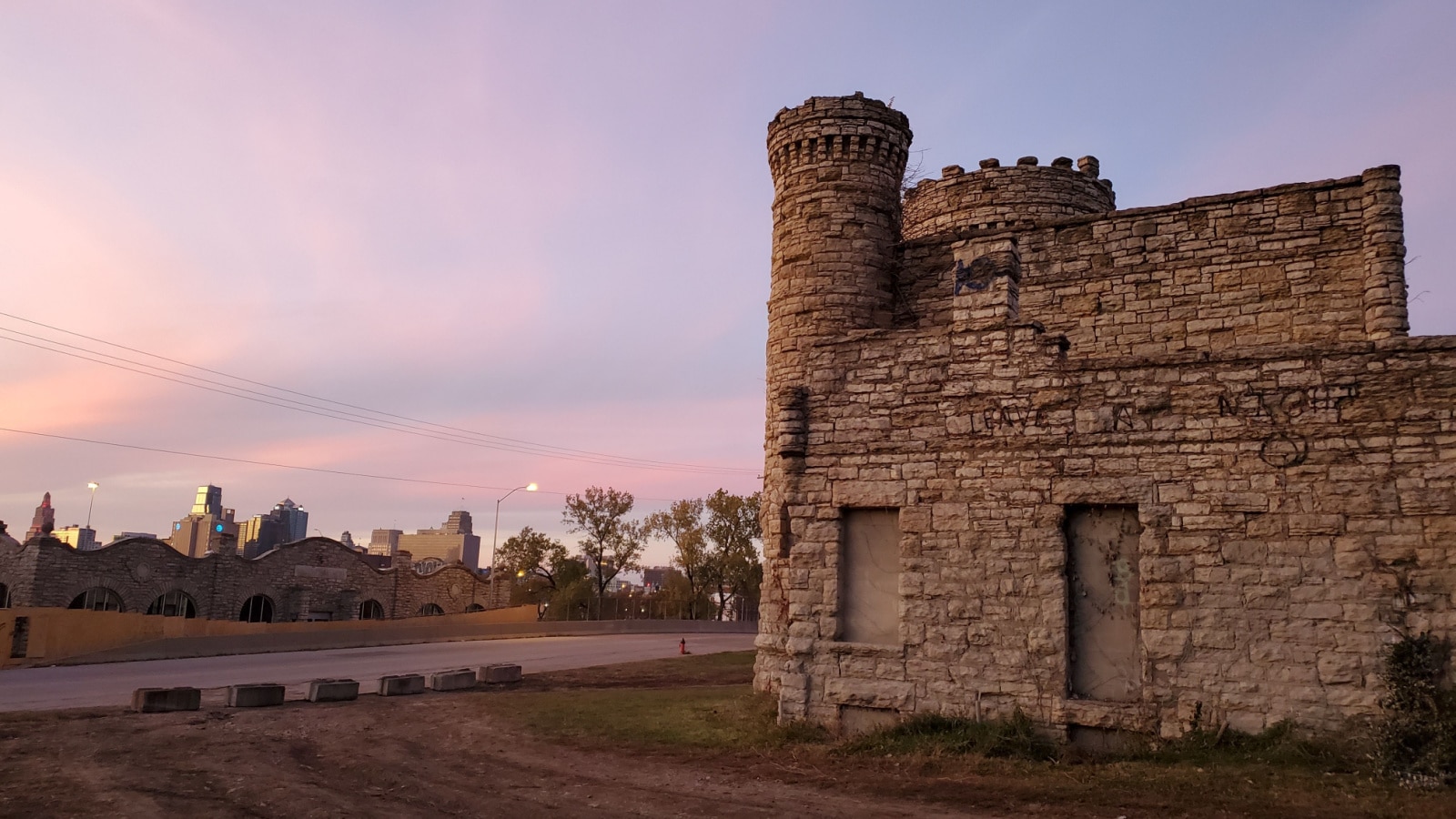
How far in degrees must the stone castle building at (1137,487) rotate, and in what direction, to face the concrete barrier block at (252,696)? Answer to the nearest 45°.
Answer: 0° — it already faces it

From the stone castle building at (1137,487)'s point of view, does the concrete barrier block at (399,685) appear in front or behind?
in front

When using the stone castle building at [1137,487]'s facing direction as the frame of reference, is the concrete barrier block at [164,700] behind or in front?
in front

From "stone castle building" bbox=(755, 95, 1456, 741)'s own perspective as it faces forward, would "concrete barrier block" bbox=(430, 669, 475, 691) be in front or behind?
in front

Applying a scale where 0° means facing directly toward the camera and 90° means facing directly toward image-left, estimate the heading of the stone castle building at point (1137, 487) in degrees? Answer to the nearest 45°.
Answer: approximately 90°
